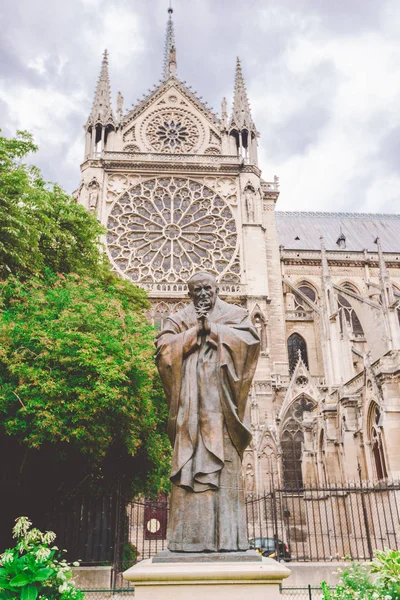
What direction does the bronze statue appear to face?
toward the camera

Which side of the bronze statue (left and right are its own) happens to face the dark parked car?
back

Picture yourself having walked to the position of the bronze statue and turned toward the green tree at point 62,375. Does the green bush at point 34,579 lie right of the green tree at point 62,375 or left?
left

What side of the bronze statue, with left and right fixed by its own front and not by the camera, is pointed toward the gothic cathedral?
back

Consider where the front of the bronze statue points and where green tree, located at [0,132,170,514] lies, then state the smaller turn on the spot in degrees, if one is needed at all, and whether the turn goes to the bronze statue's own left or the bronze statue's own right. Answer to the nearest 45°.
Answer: approximately 135° to the bronze statue's own right
